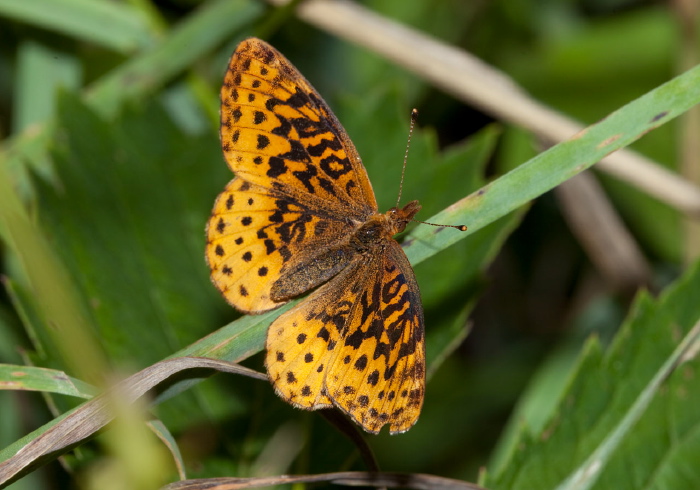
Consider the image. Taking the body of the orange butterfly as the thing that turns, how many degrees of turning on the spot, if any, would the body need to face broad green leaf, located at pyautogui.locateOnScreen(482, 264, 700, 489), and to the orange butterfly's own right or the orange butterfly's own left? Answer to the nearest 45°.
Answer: approximately 45° to the orange butterfly's own right

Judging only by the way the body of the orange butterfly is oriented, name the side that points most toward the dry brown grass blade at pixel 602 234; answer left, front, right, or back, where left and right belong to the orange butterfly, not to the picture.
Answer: front

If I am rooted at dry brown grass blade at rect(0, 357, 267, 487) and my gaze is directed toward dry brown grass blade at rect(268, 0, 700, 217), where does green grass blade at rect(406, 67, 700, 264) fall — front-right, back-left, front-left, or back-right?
front-right

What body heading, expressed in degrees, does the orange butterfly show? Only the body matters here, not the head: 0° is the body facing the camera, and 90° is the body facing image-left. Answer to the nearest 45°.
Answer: approximately 225°
